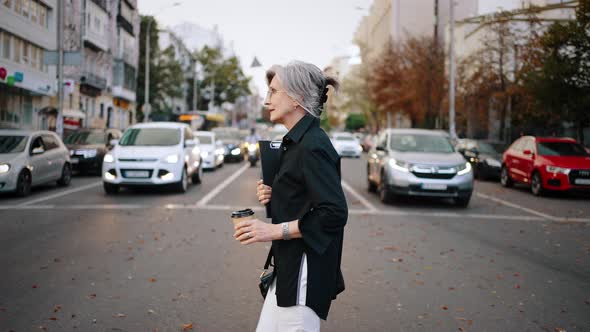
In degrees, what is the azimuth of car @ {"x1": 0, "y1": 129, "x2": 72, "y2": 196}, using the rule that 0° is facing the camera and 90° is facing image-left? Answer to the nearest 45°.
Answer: approximately 45°

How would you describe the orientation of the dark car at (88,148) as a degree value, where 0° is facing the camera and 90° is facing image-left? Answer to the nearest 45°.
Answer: approximately 45°

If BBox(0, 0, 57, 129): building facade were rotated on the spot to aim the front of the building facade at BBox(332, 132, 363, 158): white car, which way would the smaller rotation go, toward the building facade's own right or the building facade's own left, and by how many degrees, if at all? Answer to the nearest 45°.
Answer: approximately 45° to the building facade's own left

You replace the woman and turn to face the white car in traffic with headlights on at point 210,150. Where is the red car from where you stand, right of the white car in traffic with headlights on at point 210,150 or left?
right

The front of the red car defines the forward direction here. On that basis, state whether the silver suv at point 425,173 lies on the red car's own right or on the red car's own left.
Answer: on the red car's own right

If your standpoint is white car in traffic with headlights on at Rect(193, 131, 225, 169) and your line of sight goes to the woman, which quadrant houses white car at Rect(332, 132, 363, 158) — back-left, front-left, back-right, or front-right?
back-left

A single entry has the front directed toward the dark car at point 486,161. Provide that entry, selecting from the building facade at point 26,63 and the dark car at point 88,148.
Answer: the building facade

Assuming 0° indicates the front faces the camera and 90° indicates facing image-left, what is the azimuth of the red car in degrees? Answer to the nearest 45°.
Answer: approximately 315°

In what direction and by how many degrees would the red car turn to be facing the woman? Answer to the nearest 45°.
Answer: approximately 45° to its right

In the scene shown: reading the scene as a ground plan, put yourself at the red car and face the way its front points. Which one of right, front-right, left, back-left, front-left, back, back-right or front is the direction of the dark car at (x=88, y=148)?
back-right

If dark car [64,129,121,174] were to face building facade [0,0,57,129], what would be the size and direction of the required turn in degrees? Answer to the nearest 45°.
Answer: approximately 135° to its right
